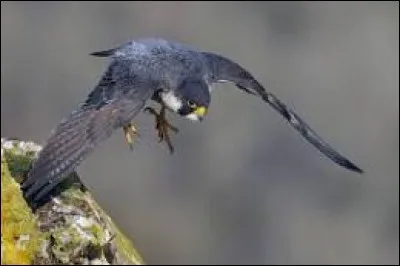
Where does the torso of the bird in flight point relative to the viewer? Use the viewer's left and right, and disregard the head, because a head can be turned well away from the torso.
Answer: facing the viewer and to the right of the viewer
